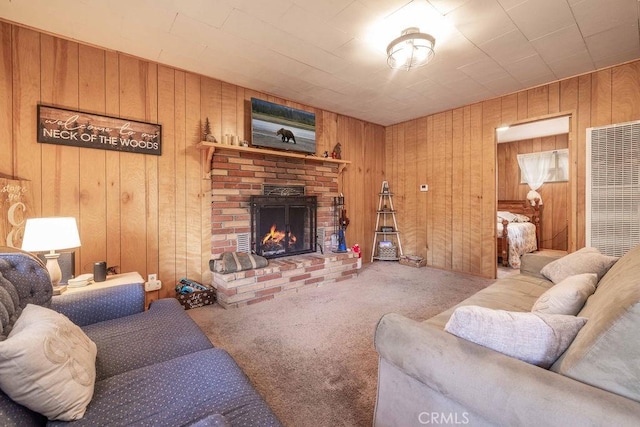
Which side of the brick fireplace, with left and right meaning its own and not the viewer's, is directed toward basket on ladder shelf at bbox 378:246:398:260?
left

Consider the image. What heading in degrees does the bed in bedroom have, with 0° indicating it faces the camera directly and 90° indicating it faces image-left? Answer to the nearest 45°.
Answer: approximately 45°

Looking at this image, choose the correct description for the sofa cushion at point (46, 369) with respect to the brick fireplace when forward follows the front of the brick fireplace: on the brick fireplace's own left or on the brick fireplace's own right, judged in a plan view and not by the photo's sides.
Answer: on the brick fireplace's own right

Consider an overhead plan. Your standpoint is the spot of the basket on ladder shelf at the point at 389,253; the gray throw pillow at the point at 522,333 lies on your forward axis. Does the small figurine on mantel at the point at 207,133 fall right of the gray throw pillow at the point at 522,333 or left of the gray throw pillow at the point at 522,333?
right

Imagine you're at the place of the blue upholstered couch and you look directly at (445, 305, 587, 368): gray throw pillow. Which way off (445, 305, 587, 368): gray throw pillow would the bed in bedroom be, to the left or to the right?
left

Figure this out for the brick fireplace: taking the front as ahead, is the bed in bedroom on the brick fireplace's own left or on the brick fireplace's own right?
on the brick fireplace's own left

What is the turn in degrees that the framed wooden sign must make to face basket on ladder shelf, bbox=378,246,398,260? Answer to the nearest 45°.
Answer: approximately 45° to its left

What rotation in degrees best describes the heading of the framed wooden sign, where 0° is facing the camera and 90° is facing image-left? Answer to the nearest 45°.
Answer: approximately 315°
